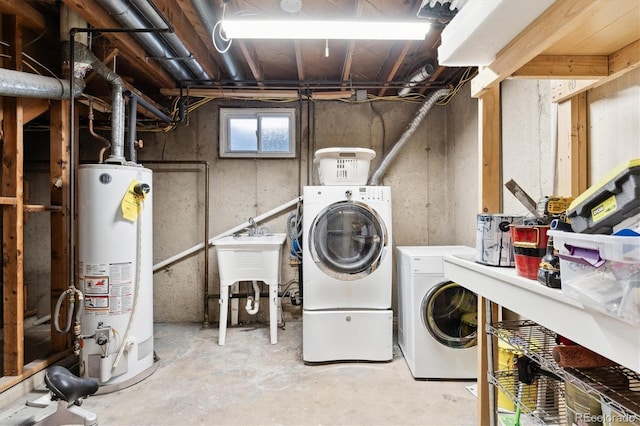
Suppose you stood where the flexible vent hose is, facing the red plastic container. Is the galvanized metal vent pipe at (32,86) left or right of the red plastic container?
right

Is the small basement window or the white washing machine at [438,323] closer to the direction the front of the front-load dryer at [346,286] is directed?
the white washing machine

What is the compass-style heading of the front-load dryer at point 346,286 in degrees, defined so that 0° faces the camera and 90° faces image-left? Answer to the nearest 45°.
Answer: approximately 0°

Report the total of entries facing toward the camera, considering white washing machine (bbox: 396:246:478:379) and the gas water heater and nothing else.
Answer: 2

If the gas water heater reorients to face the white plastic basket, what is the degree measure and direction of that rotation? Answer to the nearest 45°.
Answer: approximately 90° to its left
